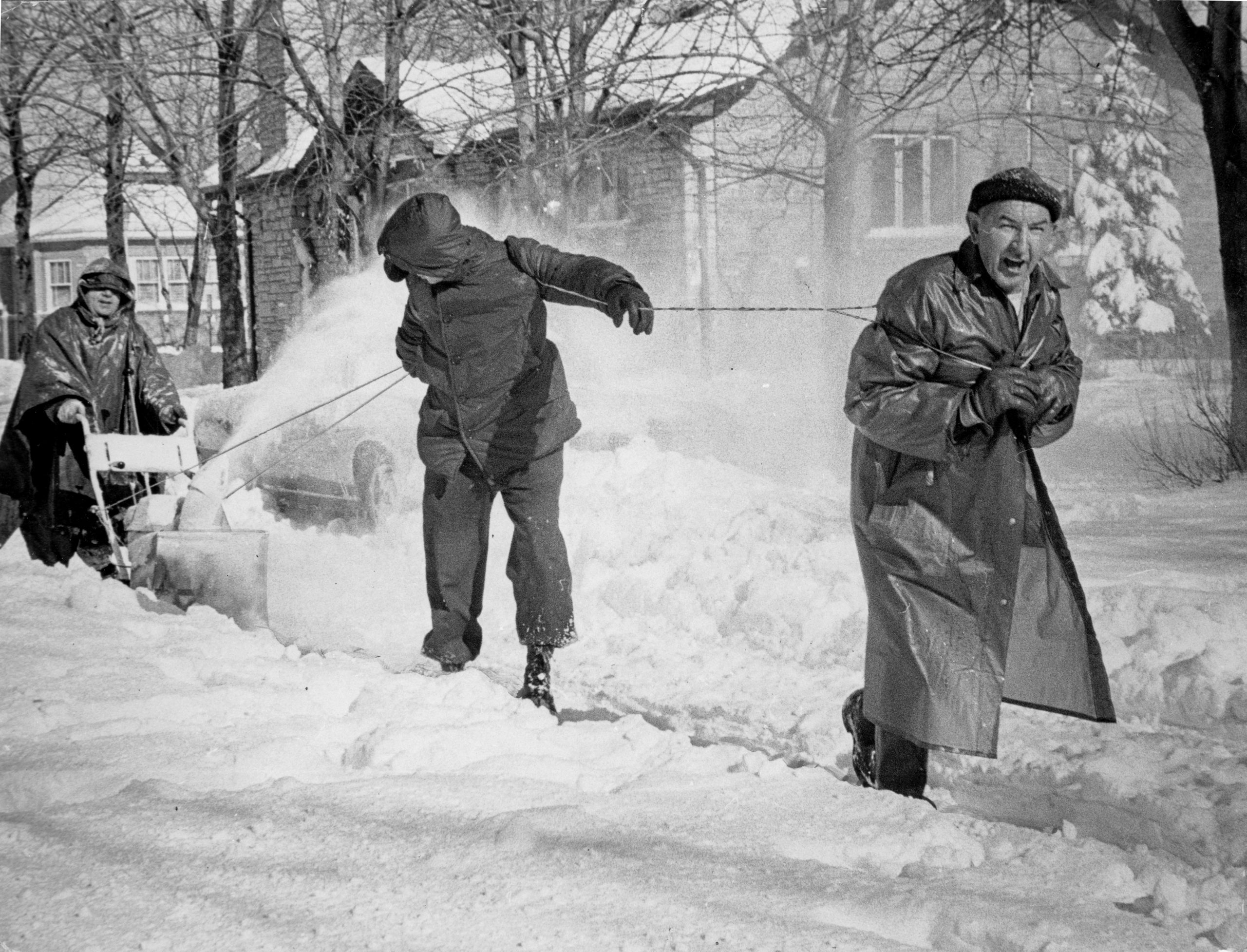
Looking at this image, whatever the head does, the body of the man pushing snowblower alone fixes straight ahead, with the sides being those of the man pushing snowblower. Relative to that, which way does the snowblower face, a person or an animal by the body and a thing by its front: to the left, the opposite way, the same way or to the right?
the same way

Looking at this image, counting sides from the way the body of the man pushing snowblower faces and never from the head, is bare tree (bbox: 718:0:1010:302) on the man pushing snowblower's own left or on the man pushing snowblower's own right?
on the man pushing snowblower's own left

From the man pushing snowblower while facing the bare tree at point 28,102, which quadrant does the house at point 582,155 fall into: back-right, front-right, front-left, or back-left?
front-right

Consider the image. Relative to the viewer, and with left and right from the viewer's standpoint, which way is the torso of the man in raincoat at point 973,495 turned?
facing the viewer and to the right of the viewer

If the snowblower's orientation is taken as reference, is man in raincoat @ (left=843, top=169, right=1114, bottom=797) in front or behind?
in front

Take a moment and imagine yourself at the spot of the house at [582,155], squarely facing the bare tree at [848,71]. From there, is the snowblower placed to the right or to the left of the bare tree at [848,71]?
right

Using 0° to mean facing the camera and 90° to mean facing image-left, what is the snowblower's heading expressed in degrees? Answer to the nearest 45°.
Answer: approximately 315°

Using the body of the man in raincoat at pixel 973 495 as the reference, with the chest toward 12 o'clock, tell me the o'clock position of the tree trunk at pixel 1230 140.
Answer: The tree trunk is roughly at 8 o'clock from the man in raincoat.
